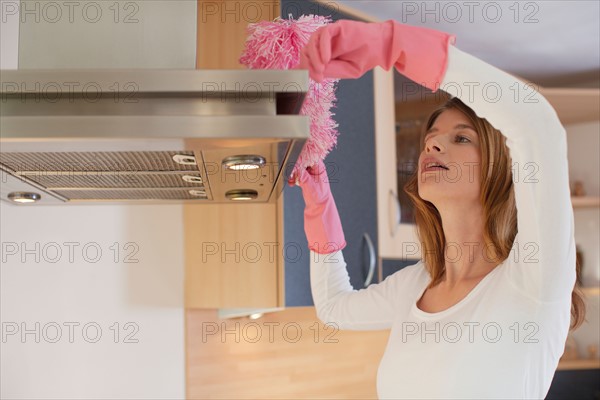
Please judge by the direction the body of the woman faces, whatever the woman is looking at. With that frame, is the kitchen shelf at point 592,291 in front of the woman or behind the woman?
behind

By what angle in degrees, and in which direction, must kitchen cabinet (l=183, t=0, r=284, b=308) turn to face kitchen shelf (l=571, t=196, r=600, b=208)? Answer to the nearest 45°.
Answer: approximately 45° to its left

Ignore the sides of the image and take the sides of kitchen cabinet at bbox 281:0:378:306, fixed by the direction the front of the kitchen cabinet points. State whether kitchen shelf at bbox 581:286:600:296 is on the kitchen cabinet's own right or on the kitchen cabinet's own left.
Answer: on the kitchen cabinet's own left

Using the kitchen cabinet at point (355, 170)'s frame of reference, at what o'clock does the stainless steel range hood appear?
The stainless steel range hood is roughly at 2 o'clock from the kitchen cabinet.

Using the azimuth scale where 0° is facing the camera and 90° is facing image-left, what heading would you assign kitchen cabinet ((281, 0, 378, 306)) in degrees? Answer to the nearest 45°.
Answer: approximately 315°

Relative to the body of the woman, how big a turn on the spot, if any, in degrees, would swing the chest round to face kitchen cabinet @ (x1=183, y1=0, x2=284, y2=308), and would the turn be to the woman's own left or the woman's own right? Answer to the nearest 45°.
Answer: approximately 90° to the woman's own right
